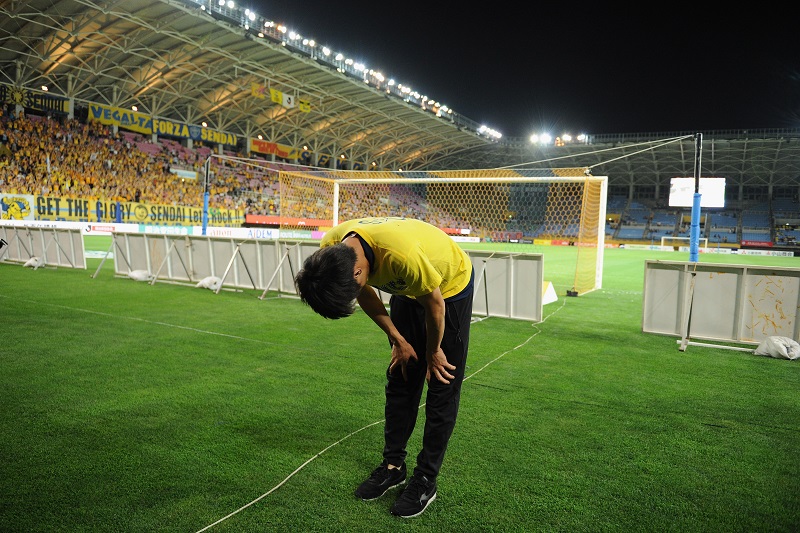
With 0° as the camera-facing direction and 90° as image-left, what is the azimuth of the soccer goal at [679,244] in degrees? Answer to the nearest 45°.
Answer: approximately 0°

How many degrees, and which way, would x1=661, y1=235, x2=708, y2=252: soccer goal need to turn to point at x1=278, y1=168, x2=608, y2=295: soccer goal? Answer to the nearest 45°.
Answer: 0° — it already faces it

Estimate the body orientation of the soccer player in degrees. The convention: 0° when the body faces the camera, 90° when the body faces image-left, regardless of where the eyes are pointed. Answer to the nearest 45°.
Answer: approximately 45°

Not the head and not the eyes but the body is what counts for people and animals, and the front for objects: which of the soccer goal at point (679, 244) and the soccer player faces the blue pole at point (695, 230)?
the soccer goal

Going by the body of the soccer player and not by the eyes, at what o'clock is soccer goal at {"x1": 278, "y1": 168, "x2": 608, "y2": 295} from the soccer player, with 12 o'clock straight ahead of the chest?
The soccer goal is roughly at 5 o'clock from the soccer player.

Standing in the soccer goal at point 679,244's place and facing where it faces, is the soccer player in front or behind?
in front

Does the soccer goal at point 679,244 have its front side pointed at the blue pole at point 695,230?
yes

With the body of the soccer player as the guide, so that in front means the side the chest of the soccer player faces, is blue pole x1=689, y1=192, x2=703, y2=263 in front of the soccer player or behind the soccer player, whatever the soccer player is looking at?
behind

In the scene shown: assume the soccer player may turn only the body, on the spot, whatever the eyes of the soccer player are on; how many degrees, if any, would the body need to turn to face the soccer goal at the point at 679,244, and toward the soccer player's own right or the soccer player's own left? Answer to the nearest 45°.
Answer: approximately 180°
